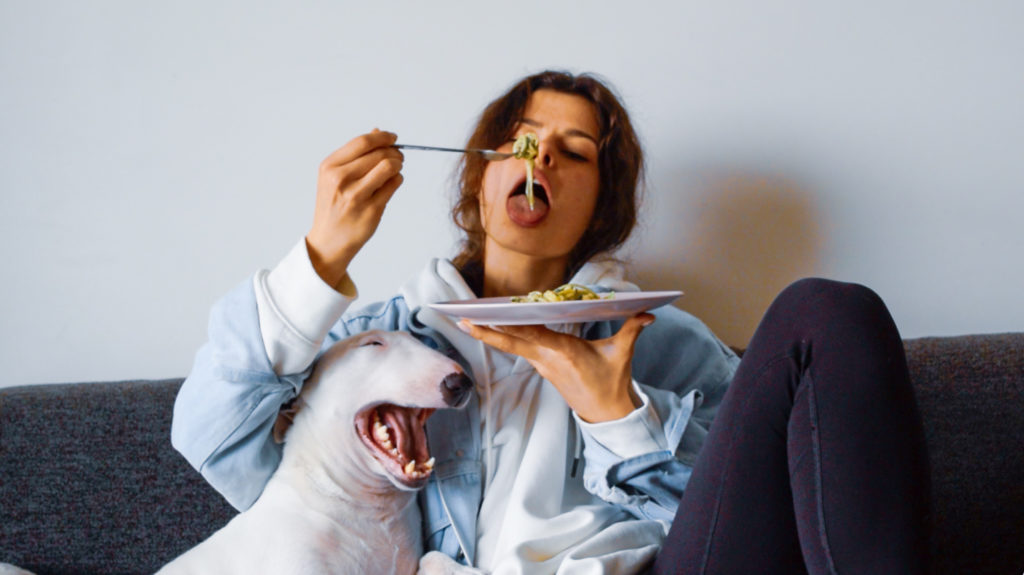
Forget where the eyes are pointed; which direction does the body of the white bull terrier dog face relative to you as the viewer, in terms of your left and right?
facing the viewer and to the right of the viewer

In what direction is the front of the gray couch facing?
toward the camera
